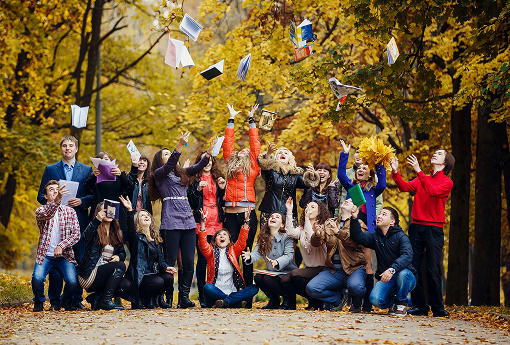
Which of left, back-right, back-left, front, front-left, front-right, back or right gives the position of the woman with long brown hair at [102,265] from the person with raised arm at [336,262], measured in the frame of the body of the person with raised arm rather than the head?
front-right

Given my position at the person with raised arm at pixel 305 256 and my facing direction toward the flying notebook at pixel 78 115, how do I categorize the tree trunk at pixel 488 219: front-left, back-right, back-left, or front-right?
back-right

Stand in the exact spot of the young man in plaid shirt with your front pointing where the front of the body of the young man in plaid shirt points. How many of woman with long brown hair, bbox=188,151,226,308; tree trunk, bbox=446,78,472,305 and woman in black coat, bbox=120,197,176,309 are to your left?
3

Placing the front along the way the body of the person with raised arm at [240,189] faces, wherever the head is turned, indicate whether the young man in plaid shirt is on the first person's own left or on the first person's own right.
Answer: on the first person's own right

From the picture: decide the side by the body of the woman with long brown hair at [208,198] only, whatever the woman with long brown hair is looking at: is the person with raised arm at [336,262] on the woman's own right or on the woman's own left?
on the woman's own left

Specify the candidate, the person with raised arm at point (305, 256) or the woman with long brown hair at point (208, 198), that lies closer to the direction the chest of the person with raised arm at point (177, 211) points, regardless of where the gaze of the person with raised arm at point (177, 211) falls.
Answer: the person with raised arm

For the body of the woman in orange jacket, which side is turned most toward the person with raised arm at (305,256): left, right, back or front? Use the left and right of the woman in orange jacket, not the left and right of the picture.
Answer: left

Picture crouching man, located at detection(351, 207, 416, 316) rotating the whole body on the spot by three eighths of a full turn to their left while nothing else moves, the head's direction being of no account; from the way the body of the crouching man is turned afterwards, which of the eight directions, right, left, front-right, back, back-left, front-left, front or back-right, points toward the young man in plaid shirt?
back
